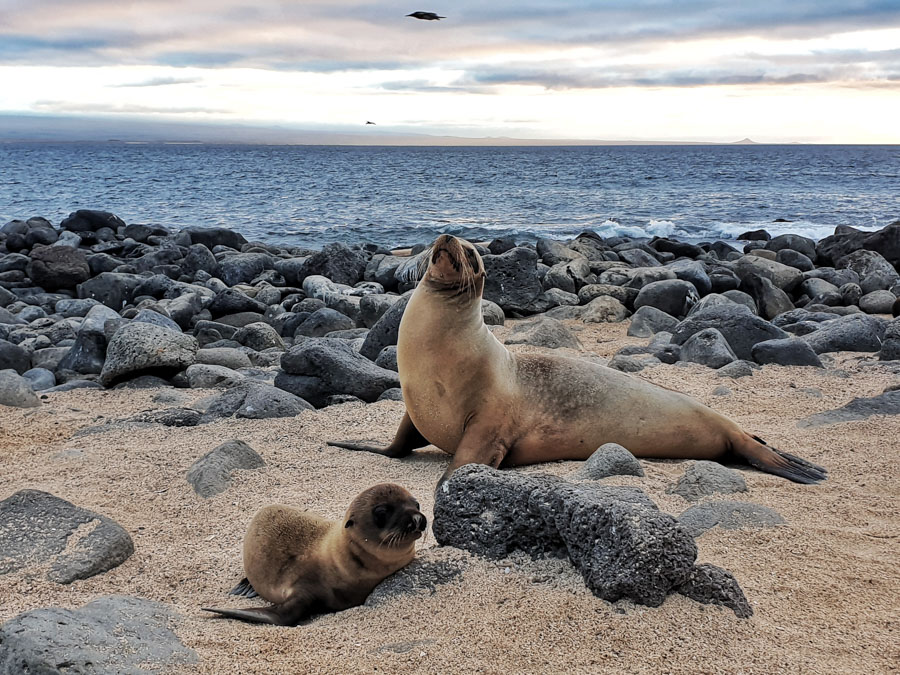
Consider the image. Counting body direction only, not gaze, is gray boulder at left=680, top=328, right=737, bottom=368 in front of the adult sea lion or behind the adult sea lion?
behind

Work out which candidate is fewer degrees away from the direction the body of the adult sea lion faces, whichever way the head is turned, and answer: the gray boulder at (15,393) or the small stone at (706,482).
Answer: the gray boulder

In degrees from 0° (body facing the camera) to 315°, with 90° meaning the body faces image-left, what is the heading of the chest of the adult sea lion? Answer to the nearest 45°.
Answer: approximately 45°

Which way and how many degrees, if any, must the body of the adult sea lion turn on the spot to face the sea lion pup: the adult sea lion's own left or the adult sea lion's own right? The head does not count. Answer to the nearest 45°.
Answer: approximately 45° to the adult sea lion's own left

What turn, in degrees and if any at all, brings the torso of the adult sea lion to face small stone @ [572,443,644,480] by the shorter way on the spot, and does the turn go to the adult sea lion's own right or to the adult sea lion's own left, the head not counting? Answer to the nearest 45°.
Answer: approximately 90° to the adult sea lion's own left

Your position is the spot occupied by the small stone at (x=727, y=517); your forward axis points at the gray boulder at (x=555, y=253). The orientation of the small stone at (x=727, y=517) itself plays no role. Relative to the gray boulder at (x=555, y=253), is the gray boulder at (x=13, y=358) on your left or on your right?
left

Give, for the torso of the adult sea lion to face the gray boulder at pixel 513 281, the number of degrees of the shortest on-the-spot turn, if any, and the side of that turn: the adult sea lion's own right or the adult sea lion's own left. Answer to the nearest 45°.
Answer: approximately 135° to the adult sea lion's own right

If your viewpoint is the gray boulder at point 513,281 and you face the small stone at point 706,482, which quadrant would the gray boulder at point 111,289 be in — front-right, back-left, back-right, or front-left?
back-right

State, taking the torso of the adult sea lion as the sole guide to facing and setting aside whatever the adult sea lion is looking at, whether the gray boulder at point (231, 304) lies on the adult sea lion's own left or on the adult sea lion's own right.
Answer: on the adult sea lion's own right

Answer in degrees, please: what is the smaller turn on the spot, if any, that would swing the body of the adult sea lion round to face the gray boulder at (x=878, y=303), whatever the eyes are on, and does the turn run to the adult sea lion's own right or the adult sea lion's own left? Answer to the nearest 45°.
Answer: approximately 180°

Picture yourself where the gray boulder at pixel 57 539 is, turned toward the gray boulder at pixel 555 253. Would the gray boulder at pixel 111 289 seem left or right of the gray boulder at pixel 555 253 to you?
left
